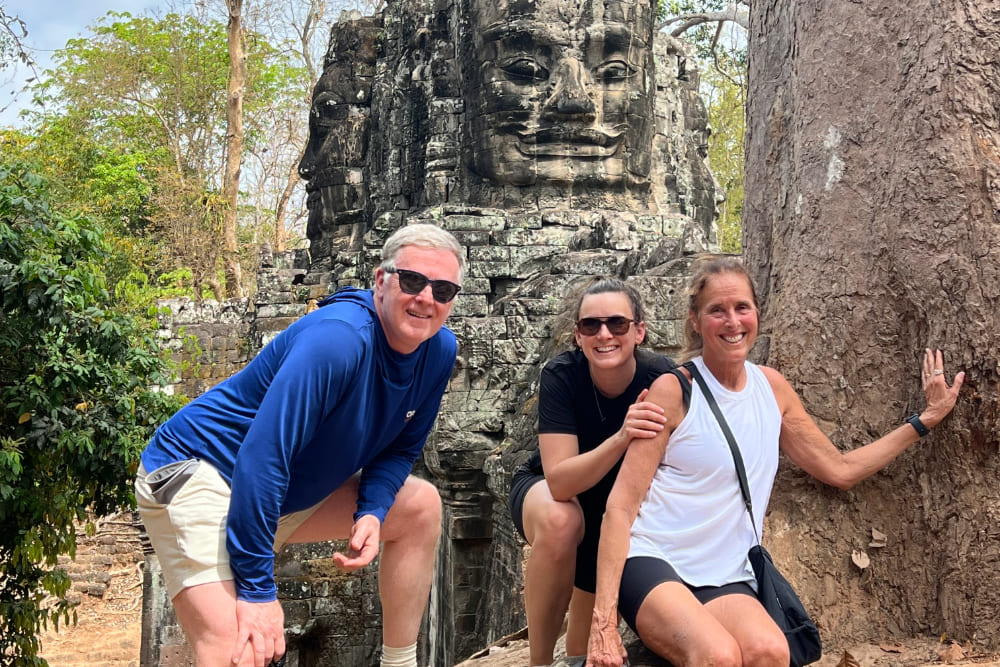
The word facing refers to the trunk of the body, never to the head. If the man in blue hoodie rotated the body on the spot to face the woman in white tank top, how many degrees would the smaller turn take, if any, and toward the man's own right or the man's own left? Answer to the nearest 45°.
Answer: approximately 45° to the man's own left

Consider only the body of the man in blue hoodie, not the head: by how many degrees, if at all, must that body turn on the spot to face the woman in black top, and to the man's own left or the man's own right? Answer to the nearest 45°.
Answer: approximately 45° to the man's own left

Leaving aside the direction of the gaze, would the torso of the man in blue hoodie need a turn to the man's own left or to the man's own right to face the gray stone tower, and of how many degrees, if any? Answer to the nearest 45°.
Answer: approximately 135° to the man's own left

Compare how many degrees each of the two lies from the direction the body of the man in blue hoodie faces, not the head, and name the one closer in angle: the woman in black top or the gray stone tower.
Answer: the woman in black top

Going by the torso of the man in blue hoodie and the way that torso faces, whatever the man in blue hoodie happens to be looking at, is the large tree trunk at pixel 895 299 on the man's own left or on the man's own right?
on the man's own left

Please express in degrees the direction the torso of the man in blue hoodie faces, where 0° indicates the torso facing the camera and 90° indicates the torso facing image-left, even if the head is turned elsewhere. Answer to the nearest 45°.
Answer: approximately 315°
